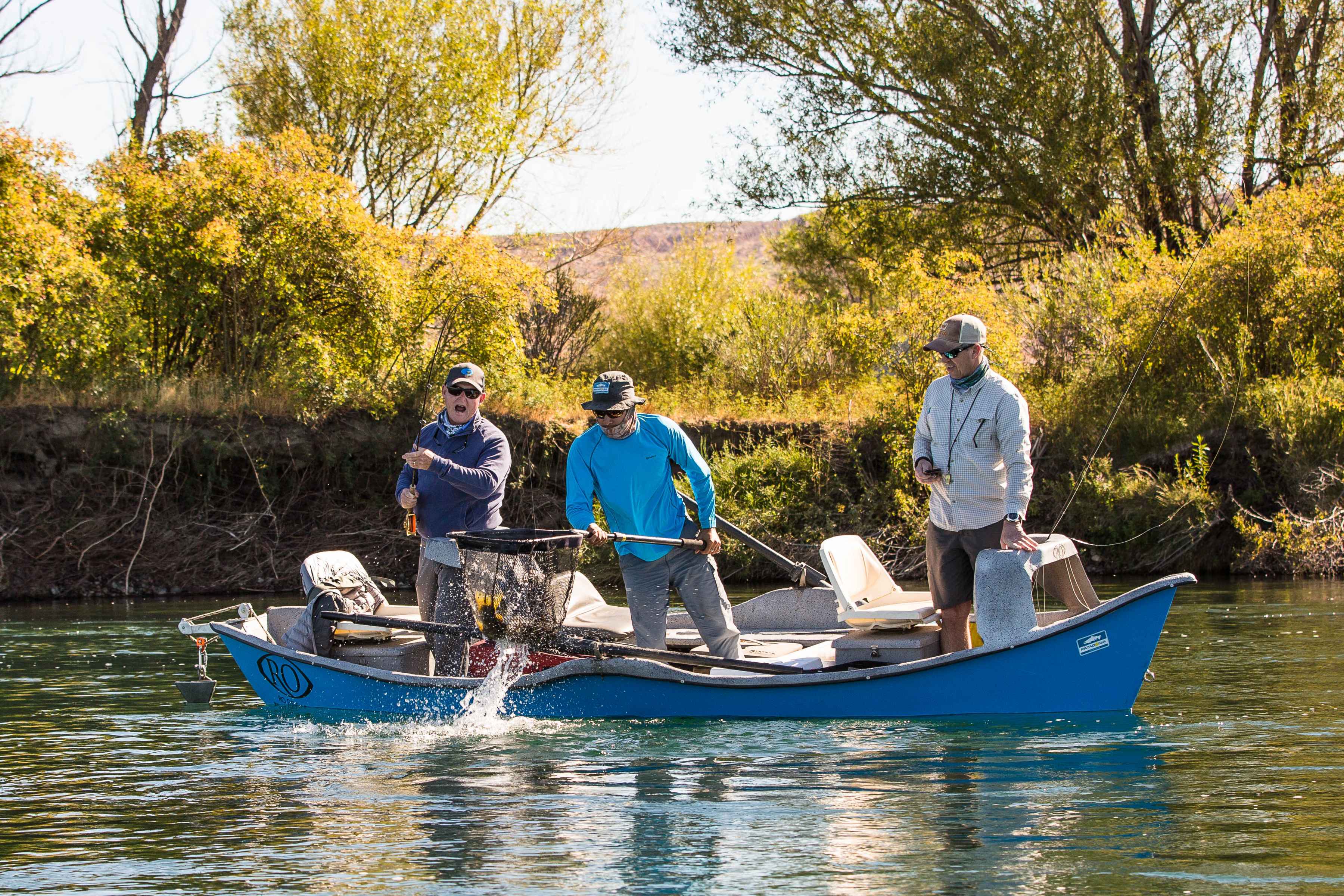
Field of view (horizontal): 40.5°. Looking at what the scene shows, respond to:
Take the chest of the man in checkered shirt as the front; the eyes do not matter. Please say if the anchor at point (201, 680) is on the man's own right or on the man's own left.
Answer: on the man's own right

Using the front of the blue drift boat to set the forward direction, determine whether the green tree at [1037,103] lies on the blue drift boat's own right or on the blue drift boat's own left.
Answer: on the blue drift boat's own left

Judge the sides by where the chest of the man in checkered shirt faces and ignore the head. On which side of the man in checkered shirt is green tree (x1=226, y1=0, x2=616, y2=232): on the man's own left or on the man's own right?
on the man's own right

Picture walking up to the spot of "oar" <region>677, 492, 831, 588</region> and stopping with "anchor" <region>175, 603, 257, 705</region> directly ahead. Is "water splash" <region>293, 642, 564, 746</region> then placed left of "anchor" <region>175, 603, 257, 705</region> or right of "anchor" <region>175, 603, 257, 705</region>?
left

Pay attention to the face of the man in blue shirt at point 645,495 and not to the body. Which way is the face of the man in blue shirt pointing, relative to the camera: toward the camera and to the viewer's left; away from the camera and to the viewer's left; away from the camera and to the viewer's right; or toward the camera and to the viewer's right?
toward the camera and to the viewer's left

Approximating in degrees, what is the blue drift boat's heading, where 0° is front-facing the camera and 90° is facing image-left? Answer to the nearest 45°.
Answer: approximately 270°

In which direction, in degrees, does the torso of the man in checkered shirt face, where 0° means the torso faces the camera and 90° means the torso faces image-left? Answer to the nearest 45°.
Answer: approximately 45°

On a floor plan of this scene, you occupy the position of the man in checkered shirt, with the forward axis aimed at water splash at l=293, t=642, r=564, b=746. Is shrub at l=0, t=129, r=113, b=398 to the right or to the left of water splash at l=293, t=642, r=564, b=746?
right

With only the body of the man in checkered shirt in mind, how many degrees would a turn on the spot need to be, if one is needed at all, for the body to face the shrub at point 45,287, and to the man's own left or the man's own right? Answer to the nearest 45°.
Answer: approximately 90° to the man's own right

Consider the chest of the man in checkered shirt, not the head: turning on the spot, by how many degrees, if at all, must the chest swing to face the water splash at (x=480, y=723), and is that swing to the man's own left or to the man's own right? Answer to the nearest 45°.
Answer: approximately 45° to the man's own right
